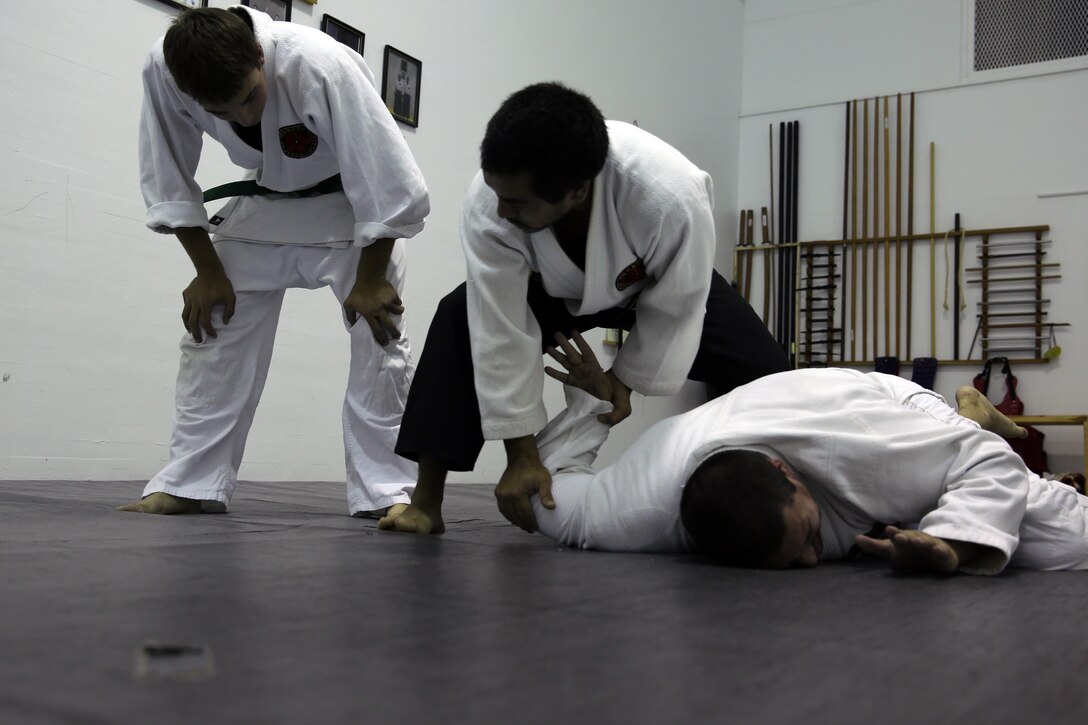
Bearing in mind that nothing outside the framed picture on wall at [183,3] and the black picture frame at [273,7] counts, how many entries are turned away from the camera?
0

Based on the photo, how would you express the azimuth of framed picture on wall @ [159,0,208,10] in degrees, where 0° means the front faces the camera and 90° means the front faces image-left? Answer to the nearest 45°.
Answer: approximately 315°

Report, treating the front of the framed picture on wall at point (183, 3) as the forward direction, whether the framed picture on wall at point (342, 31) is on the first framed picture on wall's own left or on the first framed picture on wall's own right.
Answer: on the first framed picture on wall's own left

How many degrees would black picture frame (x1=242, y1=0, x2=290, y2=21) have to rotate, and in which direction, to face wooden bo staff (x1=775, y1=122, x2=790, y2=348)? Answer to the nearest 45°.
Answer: approximately 90° to its left

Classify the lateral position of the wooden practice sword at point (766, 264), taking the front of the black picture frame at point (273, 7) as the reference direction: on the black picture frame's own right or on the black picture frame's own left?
on the black picture frame's own left

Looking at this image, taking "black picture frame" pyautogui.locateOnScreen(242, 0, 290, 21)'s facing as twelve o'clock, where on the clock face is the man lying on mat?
The man lying on mat is roughly at 1 o'clock from the black picture frame.

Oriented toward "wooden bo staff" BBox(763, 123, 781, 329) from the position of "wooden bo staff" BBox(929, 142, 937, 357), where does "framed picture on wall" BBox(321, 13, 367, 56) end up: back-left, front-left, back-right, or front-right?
front-left

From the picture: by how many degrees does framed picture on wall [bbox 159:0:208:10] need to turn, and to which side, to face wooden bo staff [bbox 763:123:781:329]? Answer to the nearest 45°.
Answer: approximately 90° to its left

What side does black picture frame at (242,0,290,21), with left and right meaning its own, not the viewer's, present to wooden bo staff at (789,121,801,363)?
left

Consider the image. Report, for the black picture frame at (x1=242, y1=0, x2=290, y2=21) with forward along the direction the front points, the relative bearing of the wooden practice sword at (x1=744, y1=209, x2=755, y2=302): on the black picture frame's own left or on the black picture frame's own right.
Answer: on the black picture frame's own left

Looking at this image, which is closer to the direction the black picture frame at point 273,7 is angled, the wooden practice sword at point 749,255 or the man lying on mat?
the man lying on mat

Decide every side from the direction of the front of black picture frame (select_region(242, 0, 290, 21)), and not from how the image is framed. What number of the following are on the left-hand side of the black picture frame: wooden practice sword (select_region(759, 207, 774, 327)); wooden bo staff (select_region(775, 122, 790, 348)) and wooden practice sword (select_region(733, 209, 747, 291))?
3

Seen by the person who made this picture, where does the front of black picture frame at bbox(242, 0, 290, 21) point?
facing the viewer and to the right of the viewer
